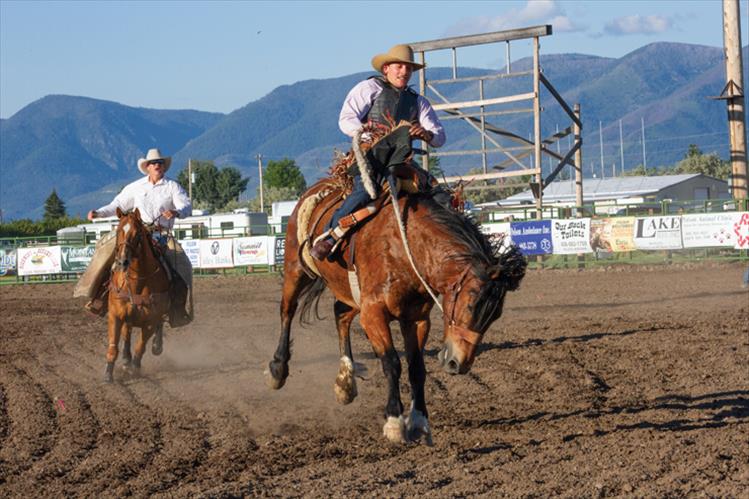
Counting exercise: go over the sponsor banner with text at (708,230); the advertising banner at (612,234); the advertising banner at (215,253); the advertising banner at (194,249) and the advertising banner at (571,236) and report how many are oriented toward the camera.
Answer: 5

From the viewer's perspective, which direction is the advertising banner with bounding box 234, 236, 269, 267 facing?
toward the camera

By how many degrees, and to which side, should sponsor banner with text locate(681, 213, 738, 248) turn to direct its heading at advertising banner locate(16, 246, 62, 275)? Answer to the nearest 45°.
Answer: approximately 90° to its right

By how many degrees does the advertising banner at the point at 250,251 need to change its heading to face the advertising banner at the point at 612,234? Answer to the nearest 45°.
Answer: approximately 45° to its left

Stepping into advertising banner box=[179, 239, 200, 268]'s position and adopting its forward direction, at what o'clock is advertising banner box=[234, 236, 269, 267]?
advertising banner box=[234, 236, 269, 267] is roughly at 10 o'clock from advertising banner box=[179, 239, 200, 268].

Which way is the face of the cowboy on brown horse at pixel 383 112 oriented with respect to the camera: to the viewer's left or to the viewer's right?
to the viewer's right

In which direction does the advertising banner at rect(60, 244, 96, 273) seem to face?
toward the camera

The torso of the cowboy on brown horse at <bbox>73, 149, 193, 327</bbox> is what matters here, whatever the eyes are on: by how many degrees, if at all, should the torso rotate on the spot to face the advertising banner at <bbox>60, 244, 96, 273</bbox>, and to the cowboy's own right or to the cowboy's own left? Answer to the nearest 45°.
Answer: approximately 180°

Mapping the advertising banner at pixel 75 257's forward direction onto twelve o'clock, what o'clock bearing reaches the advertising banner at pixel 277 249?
the advertising banner at pixel 277 249 is roughly at 10 o'clock from the advertising banner at pixel 75 257.

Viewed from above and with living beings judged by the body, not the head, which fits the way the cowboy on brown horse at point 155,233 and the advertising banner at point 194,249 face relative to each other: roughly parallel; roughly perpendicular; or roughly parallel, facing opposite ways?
roughly parallel

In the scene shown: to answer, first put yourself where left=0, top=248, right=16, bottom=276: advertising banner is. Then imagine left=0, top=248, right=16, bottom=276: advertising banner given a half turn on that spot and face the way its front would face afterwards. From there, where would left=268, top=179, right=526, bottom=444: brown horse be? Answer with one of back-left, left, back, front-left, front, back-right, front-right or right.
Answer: back

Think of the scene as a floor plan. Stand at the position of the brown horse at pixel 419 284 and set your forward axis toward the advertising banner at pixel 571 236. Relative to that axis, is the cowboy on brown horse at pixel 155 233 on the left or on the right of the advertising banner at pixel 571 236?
left

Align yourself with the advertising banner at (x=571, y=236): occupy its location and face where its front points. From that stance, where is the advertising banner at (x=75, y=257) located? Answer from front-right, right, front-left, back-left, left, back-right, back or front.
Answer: right

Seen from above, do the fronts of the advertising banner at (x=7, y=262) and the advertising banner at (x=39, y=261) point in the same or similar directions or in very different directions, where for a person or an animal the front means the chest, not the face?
same or similar directions

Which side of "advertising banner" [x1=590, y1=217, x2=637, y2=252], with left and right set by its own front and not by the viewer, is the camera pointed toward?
front

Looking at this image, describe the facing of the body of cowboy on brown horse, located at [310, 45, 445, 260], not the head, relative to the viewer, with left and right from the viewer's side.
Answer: facing the viewer and to the right of the viewer

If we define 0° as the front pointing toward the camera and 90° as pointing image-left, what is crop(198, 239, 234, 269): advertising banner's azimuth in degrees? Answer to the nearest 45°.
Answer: approximately 0°
